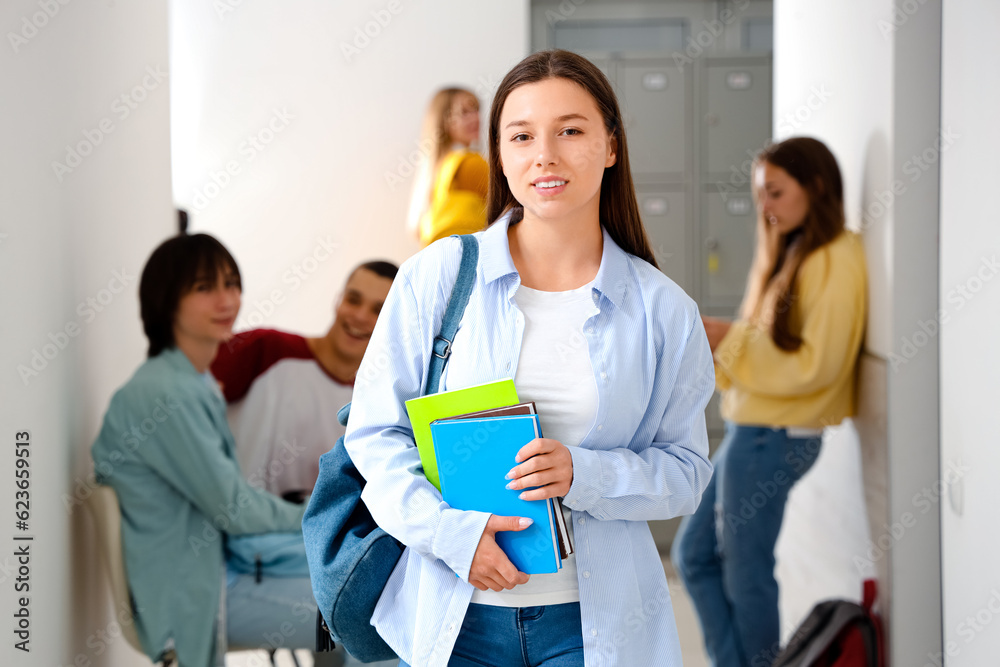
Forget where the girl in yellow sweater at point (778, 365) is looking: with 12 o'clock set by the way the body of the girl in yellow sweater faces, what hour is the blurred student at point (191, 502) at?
The blurred student is roughly at 11 o'clock from the girl in yellow sweater.

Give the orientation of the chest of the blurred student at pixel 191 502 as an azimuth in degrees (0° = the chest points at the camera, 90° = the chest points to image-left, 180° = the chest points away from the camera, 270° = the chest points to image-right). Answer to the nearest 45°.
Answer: approximately 270°

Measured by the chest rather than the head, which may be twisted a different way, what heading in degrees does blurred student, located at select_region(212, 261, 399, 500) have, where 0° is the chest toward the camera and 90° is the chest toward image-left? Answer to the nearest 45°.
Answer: approximately 0°

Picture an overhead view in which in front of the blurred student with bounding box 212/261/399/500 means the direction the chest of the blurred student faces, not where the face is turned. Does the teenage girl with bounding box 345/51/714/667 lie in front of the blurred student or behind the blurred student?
in front

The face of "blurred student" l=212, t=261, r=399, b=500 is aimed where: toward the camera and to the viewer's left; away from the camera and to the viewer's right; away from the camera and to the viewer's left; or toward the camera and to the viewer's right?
toward the camera and to the viewer's left

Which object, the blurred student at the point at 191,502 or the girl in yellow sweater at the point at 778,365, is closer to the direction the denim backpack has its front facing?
the blurred student
